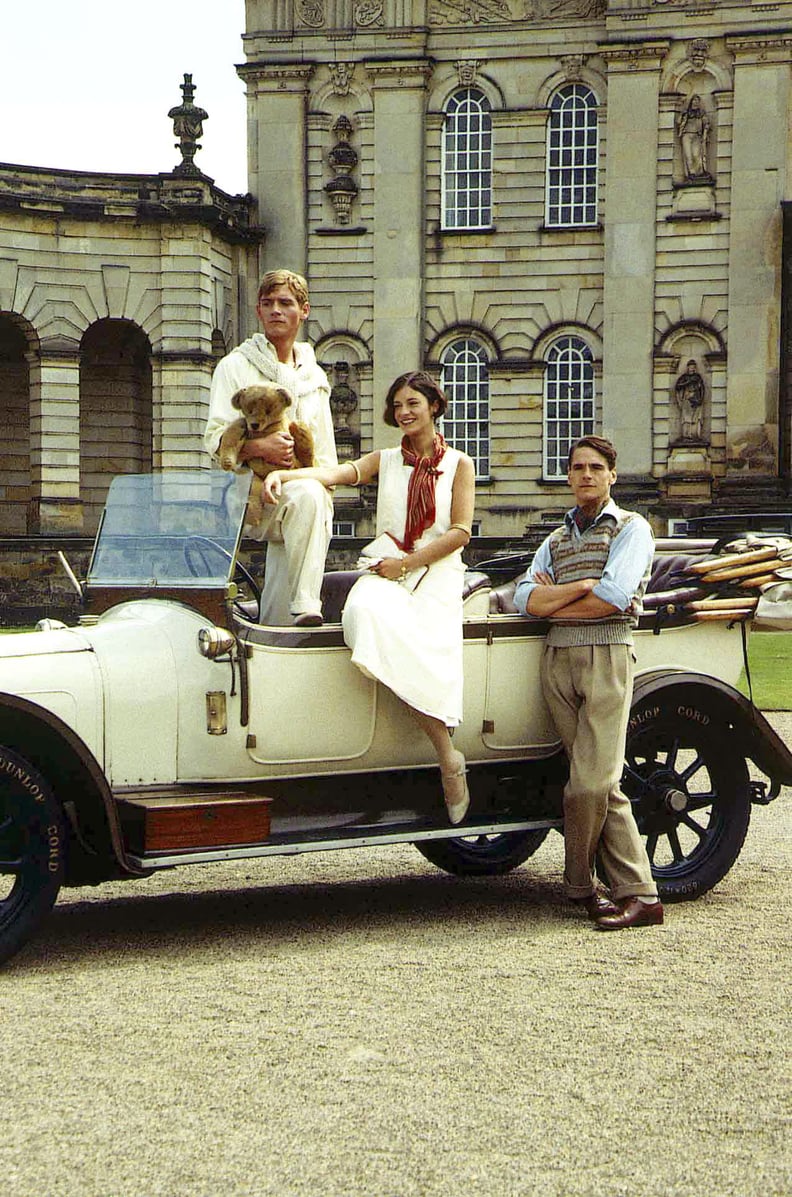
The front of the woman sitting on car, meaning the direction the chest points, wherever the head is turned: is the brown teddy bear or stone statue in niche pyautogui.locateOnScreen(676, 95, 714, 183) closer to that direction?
the brown teddy bear

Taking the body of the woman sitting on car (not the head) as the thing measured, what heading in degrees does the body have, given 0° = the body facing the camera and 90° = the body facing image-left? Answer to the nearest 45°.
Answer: approximately 45°

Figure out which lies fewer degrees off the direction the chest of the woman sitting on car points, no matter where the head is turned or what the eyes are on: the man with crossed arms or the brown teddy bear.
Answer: the brown teddy bear

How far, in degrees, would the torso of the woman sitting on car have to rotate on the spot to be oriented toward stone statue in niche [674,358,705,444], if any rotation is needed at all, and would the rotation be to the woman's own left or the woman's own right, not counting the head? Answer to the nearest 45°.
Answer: approximately 135° to the woman's own right

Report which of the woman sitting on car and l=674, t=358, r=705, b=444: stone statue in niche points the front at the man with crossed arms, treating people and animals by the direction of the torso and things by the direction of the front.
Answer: the stone statue in niche

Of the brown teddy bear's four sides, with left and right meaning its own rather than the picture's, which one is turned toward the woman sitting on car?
left

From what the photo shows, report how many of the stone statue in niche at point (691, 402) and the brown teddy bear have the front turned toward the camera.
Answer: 2

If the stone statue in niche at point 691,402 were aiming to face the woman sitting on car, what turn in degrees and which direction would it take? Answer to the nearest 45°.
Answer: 0° — it already faces them

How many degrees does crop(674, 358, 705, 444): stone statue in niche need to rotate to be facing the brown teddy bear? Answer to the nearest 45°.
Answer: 0° — it already faces it
